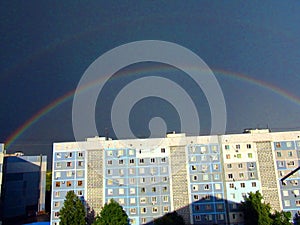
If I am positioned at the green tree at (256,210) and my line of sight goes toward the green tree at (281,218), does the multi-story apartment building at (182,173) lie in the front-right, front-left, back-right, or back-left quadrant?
back-left

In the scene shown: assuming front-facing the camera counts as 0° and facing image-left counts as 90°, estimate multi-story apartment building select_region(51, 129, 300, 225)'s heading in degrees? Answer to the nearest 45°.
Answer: approximately 0°

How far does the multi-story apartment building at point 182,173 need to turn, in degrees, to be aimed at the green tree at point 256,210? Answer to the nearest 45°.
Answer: approximately 90° to its left

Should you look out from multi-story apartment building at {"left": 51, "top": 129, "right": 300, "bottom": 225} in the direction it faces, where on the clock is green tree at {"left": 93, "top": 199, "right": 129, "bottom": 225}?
The green tree is roughly at 2 o'clock from the multi-story apartment building.

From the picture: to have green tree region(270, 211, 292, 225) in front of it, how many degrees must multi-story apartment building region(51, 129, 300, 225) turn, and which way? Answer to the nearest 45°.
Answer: approximately 90° to its left
